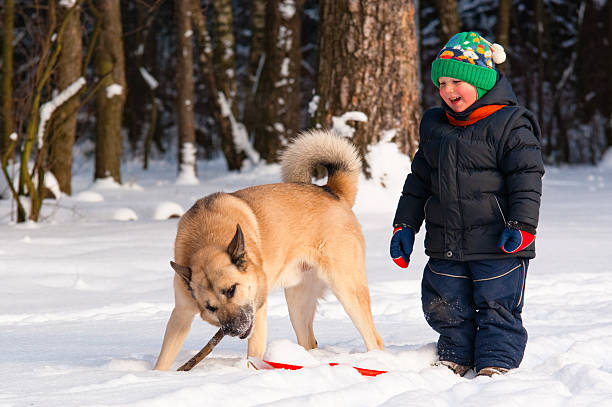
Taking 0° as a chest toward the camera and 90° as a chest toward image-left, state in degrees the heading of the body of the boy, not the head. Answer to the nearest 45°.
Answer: approximately 45°

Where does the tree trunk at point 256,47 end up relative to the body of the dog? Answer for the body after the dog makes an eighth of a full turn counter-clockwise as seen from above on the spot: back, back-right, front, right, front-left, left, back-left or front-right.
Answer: back

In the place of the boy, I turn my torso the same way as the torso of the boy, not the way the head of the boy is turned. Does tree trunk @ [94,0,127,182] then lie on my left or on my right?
on my right

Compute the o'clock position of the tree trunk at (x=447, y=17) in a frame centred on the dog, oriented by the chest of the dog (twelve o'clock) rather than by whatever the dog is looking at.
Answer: The tree trunk is roughly at 5 o'clock from the dog.

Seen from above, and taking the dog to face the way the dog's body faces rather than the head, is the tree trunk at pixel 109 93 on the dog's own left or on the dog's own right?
on the dog's own right

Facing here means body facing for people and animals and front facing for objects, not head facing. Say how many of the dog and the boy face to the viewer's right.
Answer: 0

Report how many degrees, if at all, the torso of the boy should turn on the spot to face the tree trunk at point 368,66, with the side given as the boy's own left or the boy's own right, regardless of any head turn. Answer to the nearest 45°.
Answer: approximately 135° to the boy's own right

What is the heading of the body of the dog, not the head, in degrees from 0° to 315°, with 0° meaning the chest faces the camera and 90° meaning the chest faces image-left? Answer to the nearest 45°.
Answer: approximately 45°

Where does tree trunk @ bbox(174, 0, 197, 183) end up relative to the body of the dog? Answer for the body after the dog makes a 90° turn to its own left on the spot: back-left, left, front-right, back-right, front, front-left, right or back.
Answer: back-left

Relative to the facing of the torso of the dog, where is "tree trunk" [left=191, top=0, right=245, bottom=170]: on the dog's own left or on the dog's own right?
on the dog's own right

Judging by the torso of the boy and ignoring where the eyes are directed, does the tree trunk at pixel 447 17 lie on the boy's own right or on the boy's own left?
on the boy's own right
